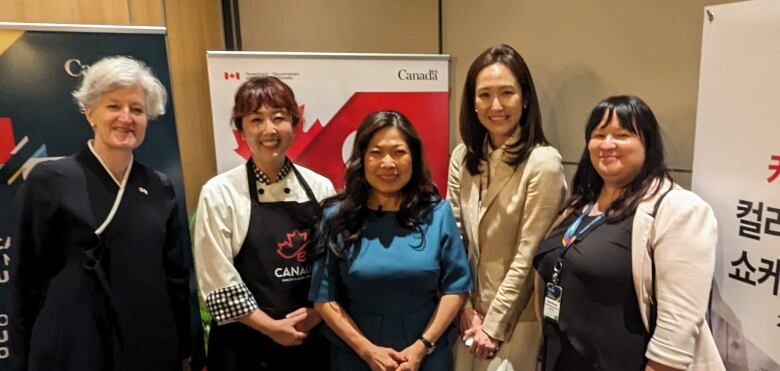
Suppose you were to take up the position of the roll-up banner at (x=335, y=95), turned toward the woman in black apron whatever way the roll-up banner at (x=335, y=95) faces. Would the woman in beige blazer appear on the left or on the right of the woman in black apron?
left

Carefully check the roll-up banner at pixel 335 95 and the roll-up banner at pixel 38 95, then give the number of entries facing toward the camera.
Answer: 2

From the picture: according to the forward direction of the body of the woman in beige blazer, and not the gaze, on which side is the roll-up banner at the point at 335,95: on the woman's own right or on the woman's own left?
on the woman's own right
